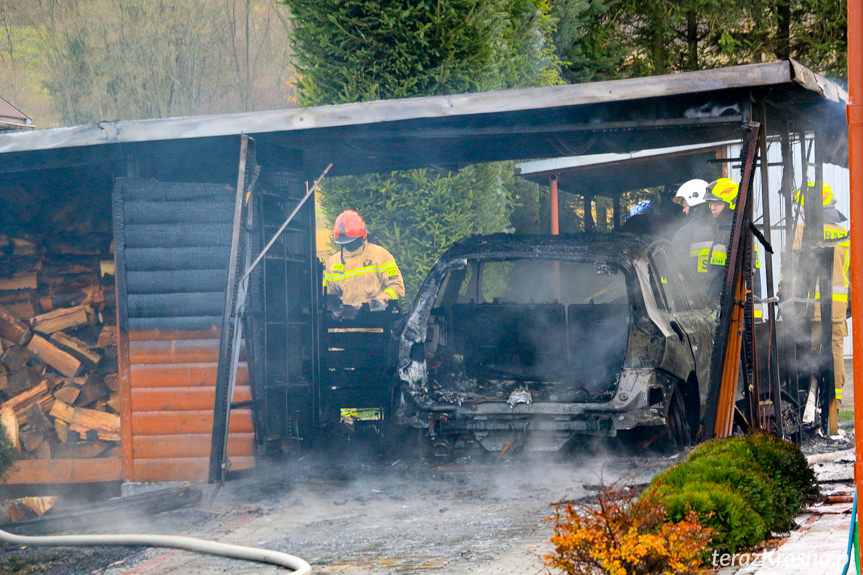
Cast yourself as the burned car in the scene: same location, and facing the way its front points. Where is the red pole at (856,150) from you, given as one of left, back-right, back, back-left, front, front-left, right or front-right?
back

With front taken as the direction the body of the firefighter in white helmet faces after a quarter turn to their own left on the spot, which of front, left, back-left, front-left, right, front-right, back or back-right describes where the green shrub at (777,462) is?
front

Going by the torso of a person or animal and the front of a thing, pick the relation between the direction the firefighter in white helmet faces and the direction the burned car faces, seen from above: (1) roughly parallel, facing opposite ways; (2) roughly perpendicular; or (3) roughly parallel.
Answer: roughly perpendicular

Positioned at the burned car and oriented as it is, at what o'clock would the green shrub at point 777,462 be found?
The green shrub is roughly at 5 o'clock from the burned car.

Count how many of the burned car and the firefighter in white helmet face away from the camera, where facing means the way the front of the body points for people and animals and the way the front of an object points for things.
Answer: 1

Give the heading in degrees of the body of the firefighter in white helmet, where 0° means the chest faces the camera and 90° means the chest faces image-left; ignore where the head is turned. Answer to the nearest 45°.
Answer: approximately 90°

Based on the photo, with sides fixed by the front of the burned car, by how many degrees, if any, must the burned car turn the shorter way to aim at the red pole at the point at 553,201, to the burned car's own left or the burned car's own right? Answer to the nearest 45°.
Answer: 0° — it already faces it

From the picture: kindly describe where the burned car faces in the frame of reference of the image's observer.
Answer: facing away from the viewer

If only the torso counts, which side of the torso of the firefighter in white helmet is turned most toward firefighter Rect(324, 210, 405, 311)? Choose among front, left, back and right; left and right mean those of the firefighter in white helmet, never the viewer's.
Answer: front

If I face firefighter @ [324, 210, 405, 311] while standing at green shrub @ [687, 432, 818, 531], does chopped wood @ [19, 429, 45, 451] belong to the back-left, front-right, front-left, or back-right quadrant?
front-left

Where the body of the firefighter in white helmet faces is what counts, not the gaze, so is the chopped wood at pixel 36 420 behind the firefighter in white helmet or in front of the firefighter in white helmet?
in front

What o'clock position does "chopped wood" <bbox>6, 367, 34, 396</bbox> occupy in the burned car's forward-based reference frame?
The chopped wood is roughly at 9 o'clock from the burned car.

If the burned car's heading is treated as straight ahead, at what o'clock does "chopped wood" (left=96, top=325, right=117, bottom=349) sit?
The chopped wood is roughly at 9 o'clock from the burned car.

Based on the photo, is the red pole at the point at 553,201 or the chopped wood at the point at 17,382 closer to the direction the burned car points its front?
the red pole

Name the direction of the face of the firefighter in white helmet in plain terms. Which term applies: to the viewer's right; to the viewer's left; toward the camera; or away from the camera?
to the viewer's left
